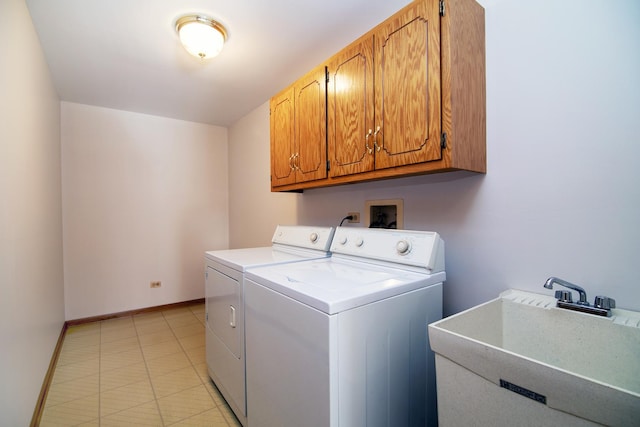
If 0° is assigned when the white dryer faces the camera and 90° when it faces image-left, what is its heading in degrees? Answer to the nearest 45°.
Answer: approximately 45°

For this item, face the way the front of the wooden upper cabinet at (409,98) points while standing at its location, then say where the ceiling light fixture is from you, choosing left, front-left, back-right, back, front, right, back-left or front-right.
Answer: front-right

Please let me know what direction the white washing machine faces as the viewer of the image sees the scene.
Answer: facing the viewer and to the left of the viewer

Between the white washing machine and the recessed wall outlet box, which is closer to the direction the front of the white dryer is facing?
the white washing machine

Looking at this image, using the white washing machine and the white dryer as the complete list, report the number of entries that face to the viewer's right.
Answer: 0

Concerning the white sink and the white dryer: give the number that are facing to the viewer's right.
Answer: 0

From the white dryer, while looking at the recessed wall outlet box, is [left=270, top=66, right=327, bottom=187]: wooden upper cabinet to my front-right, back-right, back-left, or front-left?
front-left

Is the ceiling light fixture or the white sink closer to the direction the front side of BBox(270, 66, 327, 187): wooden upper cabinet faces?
the ceiling light fixture
